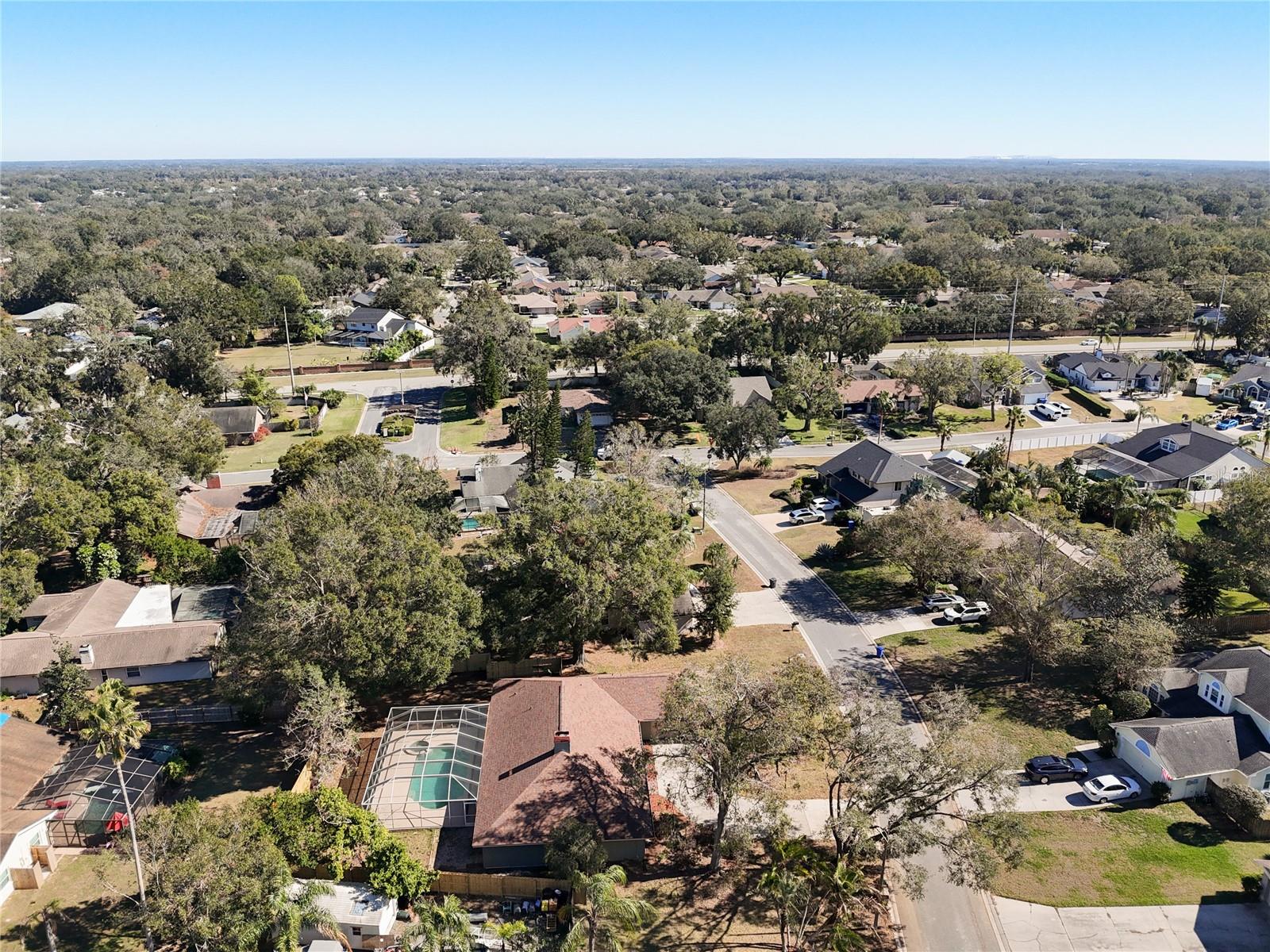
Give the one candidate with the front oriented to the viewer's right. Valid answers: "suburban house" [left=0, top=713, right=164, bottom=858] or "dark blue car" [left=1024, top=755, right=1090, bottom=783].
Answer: the dark blue car

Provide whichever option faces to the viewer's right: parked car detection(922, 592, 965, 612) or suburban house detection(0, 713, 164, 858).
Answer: the parked car

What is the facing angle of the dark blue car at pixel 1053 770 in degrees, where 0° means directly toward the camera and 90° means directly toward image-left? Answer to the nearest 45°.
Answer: approximately 270°

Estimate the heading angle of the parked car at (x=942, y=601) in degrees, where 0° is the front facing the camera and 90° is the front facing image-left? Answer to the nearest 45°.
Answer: approximately 270°

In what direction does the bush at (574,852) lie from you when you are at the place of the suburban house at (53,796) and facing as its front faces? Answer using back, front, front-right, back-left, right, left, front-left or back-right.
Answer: back-left

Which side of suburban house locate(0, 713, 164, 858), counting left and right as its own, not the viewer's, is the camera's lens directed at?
left

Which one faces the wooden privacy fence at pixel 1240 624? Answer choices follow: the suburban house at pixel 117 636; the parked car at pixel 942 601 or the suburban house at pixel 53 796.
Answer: the parked car

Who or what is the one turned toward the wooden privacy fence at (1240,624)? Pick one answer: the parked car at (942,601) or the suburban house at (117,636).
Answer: the parked car
